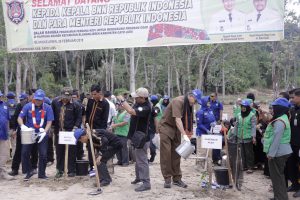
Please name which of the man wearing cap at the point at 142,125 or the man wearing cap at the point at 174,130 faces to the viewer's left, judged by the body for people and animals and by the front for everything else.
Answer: the man wearing cap at the point at 142,125

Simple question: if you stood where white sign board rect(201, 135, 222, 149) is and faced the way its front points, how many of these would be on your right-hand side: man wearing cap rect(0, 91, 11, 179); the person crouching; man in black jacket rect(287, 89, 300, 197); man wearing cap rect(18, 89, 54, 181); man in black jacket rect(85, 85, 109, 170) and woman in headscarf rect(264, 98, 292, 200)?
4

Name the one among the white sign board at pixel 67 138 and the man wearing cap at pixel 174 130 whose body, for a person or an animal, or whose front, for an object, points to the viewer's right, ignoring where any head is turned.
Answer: the man wearing cap

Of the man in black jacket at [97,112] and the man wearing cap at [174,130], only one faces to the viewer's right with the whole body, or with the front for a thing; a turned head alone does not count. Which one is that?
the man wearing cap

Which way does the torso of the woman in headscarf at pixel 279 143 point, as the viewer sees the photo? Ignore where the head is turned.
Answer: to the viewer's left

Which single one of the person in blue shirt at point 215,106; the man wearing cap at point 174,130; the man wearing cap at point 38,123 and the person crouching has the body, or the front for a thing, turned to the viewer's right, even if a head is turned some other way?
the man wearing cap at point 174,130

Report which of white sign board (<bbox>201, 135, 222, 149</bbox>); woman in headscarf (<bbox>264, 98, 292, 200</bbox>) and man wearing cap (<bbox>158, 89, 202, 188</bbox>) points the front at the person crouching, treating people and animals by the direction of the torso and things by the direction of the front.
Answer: the woman in headscarf

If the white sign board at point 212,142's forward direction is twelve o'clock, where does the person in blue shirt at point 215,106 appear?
The person in blue shirt is roughly at 6 o'clock from the white sign board.

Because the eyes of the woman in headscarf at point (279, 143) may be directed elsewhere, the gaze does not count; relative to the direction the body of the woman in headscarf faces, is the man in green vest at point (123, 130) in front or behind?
in front

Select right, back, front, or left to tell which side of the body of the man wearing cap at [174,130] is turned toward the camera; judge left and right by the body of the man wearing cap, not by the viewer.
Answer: right

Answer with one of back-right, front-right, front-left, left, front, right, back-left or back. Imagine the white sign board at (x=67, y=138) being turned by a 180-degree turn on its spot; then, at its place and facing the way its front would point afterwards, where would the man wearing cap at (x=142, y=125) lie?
back-right
